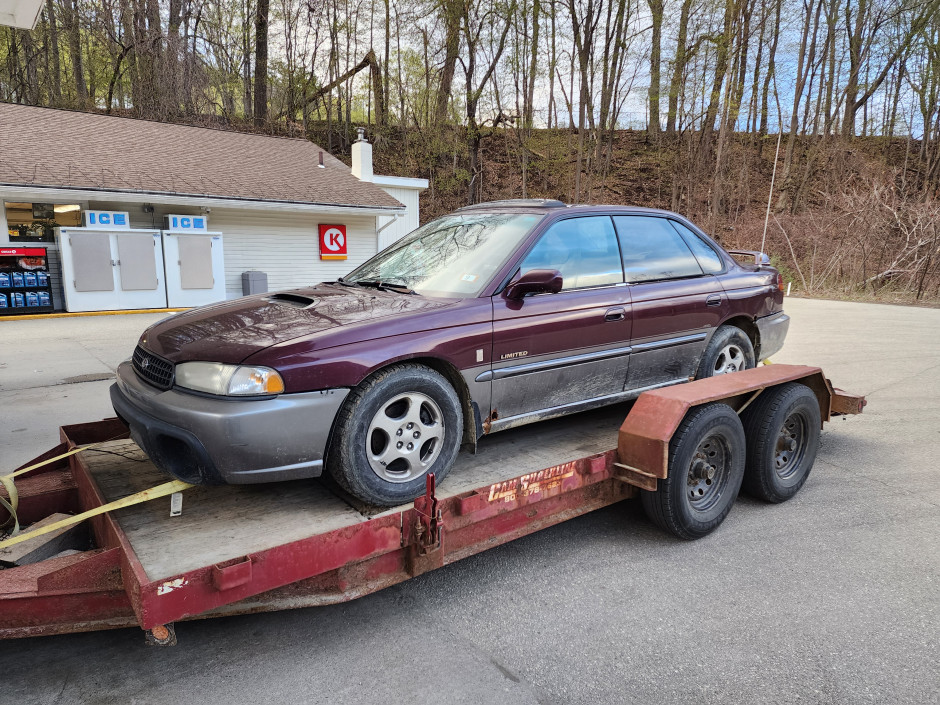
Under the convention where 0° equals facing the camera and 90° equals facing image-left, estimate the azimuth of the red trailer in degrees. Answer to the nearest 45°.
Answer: approximately 45°

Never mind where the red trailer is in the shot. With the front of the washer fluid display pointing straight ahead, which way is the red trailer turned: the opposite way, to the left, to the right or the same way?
to the right

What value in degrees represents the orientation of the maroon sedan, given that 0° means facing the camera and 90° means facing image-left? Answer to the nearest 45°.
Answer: approximately 45°

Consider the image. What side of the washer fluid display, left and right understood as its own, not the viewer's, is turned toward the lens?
front

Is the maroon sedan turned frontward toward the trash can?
no

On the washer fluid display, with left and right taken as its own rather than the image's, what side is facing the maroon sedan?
front

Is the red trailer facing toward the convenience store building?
no

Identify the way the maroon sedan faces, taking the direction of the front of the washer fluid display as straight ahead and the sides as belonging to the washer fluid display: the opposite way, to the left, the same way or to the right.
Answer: to the right

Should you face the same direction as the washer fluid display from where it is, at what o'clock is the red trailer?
The red trailer is roughly at 12 o'clock from the washer fluid display.
